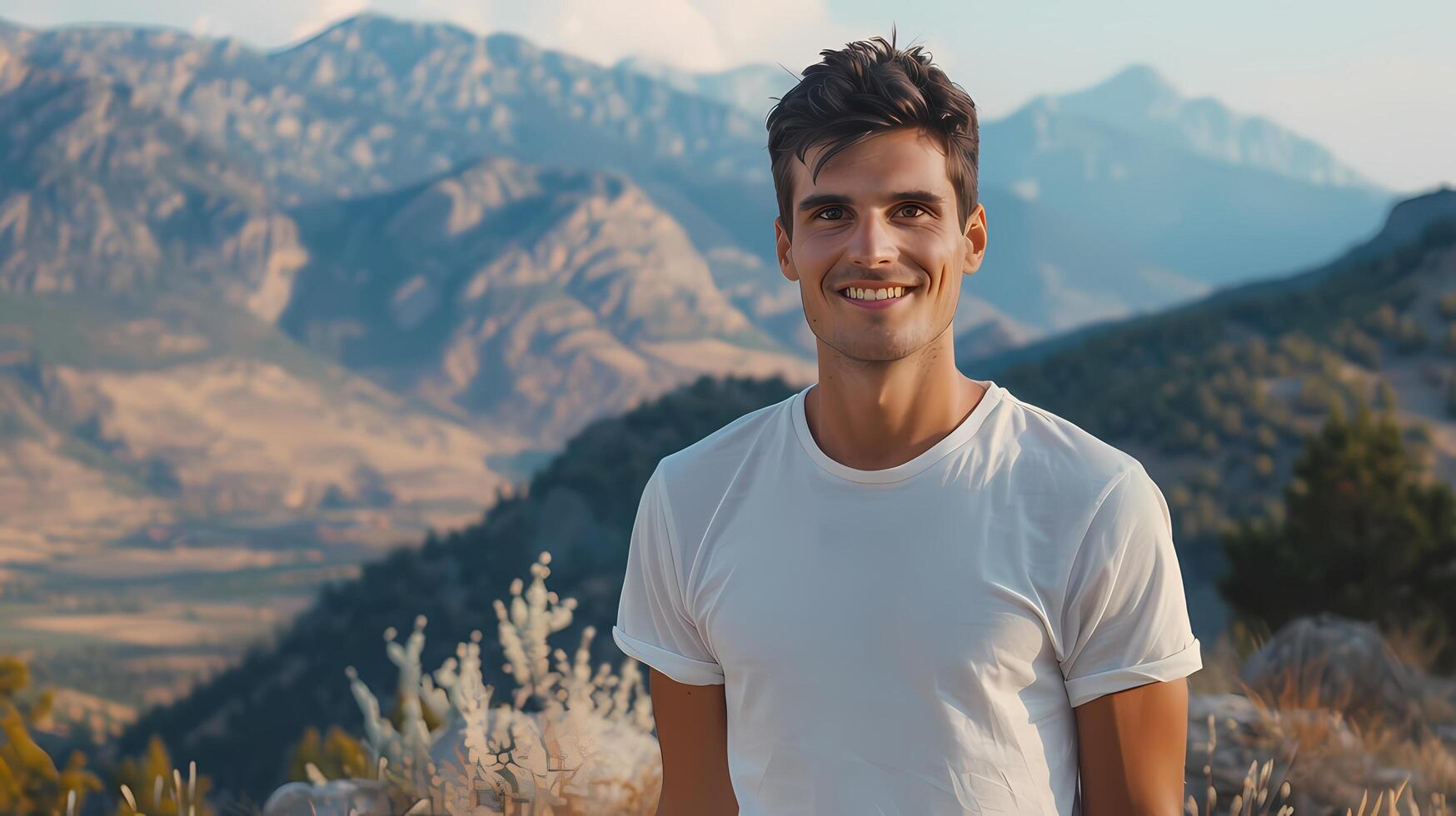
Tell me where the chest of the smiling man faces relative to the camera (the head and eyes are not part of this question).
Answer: toward the camera

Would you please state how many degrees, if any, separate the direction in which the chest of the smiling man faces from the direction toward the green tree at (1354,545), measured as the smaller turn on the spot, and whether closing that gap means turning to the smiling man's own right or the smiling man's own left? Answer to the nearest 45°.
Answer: approximately 180°

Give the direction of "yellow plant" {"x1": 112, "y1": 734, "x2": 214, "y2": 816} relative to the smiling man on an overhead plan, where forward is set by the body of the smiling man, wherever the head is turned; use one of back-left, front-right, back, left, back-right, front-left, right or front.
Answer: back-right

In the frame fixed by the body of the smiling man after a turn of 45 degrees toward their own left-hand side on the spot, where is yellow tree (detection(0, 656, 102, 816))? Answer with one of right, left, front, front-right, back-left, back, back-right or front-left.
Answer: back

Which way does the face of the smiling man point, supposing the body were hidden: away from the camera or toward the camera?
toward the camera

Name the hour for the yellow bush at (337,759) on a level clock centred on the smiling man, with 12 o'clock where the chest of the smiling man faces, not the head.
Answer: The yellow bush is roughly at 5 o'clock from the smiling man.
